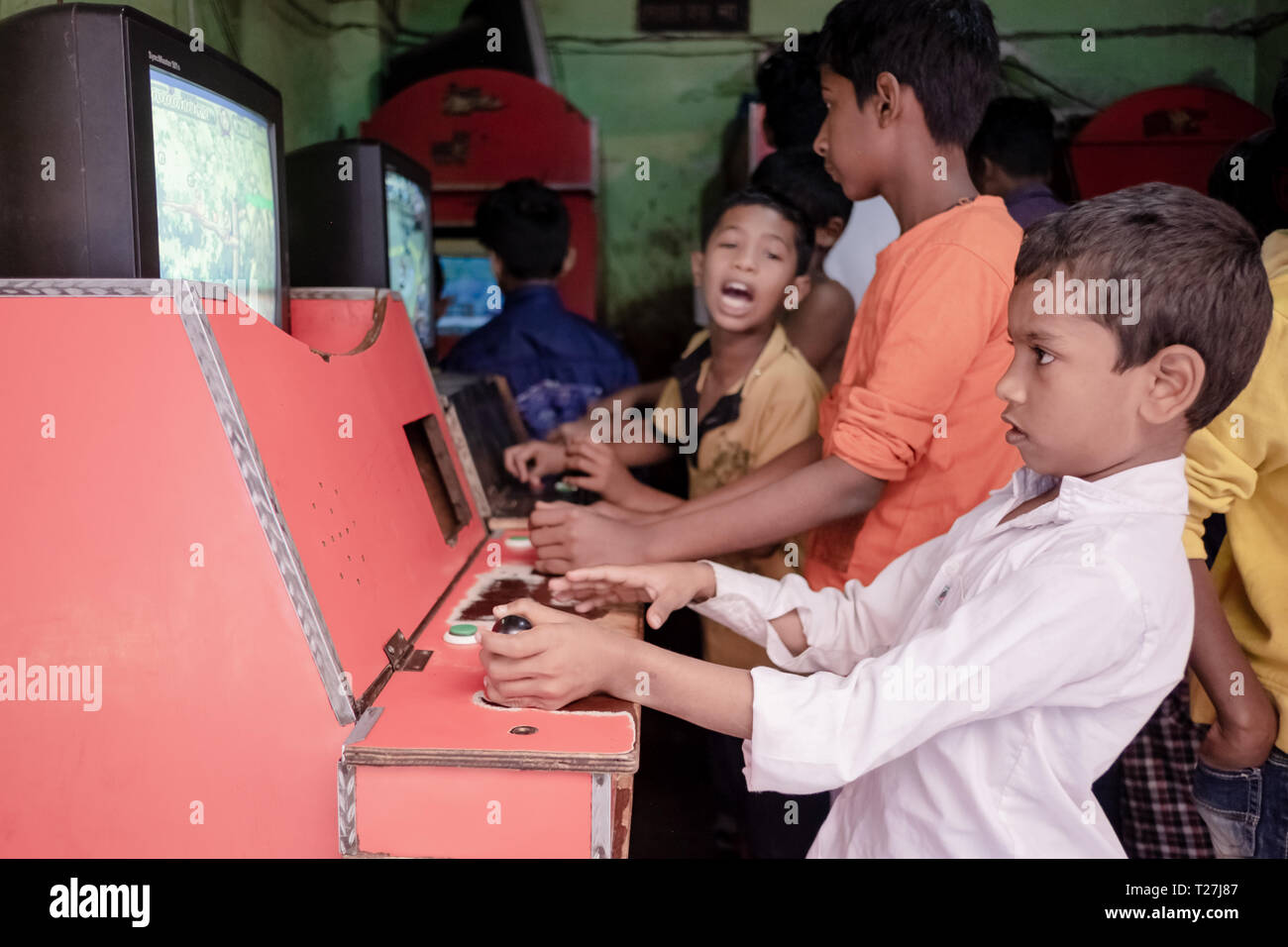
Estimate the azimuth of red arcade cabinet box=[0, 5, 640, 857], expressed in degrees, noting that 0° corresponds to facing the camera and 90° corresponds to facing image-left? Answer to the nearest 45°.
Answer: approximately 315°

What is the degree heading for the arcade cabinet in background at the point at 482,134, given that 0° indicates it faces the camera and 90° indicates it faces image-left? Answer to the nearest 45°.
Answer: approximately 0°

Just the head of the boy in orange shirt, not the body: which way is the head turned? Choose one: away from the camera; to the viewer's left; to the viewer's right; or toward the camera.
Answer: to the viewer's left

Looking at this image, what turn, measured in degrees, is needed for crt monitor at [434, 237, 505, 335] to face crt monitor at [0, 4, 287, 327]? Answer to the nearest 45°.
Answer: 0° — it already faces it

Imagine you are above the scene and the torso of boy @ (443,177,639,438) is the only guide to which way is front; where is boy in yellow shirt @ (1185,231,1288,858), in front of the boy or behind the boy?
behind

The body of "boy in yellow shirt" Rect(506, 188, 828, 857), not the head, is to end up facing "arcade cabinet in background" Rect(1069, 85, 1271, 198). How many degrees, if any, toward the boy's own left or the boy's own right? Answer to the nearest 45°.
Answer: approximately 180°

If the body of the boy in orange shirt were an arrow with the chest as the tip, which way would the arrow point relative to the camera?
to the viewer's left

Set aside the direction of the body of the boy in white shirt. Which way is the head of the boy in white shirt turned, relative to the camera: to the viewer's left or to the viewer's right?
to the viewer's left

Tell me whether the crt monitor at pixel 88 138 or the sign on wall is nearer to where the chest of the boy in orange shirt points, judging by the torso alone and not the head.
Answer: the crt monitor

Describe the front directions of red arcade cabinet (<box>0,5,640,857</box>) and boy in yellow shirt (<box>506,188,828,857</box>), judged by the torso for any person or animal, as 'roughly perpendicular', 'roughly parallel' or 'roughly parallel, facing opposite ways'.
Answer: roughly perpendicular

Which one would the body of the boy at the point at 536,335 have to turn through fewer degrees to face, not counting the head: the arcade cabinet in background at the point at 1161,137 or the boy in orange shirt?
the arcade cabinet in background

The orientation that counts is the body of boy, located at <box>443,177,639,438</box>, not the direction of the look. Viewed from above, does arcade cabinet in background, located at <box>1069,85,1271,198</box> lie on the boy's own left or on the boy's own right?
on the boy's own right

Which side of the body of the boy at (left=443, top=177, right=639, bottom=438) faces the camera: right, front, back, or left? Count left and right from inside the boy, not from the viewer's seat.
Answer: back
